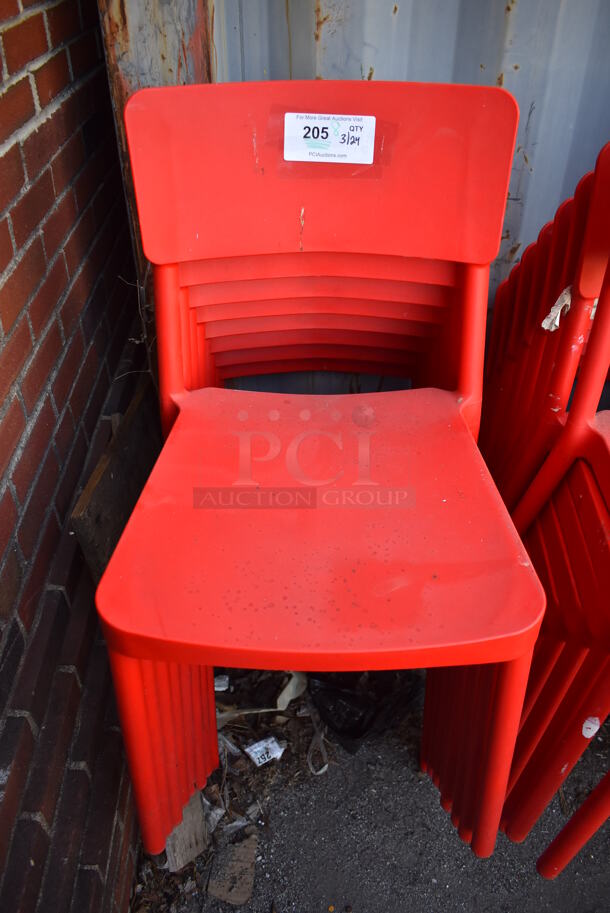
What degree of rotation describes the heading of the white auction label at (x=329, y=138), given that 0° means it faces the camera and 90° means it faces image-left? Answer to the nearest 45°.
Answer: approximately 0°
